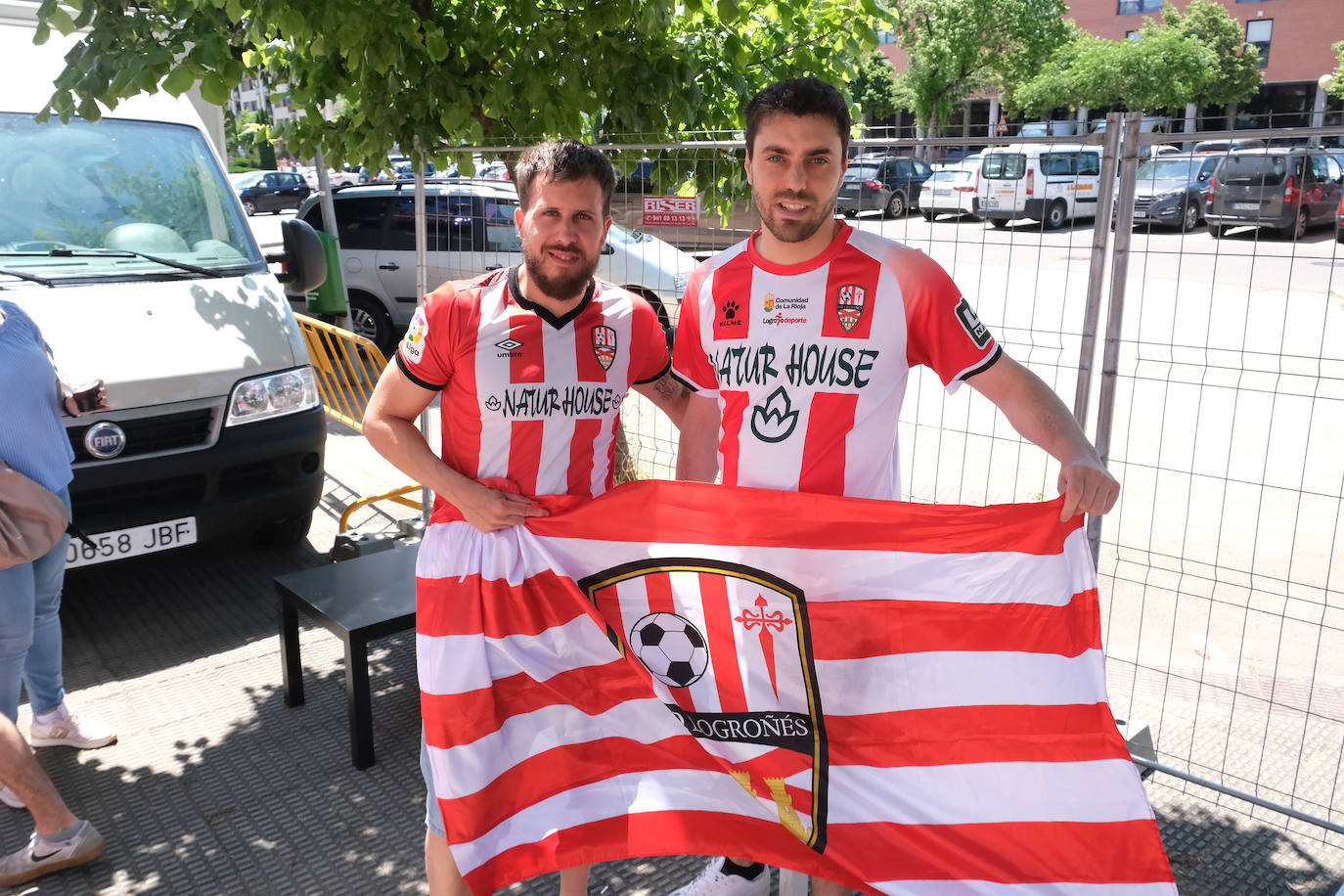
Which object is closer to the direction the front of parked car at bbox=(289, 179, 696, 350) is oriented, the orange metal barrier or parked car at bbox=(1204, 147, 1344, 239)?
the parked car

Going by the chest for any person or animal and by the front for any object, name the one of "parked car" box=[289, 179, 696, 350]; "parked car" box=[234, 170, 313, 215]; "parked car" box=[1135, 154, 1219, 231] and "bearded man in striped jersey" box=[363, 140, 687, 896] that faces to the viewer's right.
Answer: "parked car" box=[289, 179, 696, 350]

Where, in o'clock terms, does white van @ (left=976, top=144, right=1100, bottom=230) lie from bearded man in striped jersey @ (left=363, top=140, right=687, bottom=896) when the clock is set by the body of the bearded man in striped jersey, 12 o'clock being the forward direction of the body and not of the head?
The white van is roughly at 8 o'clock from the bearded man in striped jersey.

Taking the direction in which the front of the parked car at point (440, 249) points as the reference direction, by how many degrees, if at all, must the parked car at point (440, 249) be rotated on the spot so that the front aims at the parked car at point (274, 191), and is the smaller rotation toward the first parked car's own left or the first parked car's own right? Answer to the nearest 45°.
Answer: approximately 90° to the first parked car's own left

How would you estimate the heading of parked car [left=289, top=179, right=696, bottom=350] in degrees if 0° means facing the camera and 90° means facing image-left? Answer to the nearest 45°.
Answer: approximately 270°
